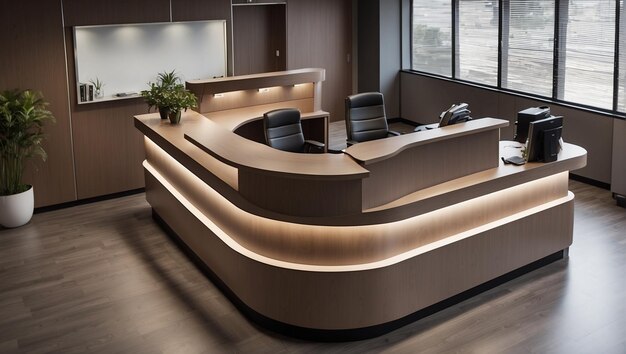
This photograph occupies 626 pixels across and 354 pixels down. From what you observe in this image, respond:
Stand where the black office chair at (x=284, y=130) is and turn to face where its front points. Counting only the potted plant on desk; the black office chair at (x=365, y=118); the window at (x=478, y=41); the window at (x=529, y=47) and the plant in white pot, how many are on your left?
3

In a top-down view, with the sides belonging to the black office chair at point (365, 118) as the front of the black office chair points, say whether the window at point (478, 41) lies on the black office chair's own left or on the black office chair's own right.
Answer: on the black office chair's own left

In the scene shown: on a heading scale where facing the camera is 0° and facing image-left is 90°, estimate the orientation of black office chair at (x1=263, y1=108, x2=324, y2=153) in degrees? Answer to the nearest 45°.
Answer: approximately 315°

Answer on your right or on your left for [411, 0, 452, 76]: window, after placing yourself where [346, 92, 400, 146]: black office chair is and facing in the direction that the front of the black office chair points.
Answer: on your left

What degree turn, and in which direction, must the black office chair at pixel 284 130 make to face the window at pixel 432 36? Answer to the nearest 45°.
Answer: approximately 90° to its left

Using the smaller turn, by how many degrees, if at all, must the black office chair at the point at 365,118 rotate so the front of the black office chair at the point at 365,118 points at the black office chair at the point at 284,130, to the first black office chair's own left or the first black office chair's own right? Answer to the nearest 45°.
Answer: approximately 90° to the first black office chair's own right

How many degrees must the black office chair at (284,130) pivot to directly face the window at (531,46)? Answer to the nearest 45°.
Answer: approximately 90° to its left

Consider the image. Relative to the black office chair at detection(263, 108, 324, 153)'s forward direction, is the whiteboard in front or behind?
behind
